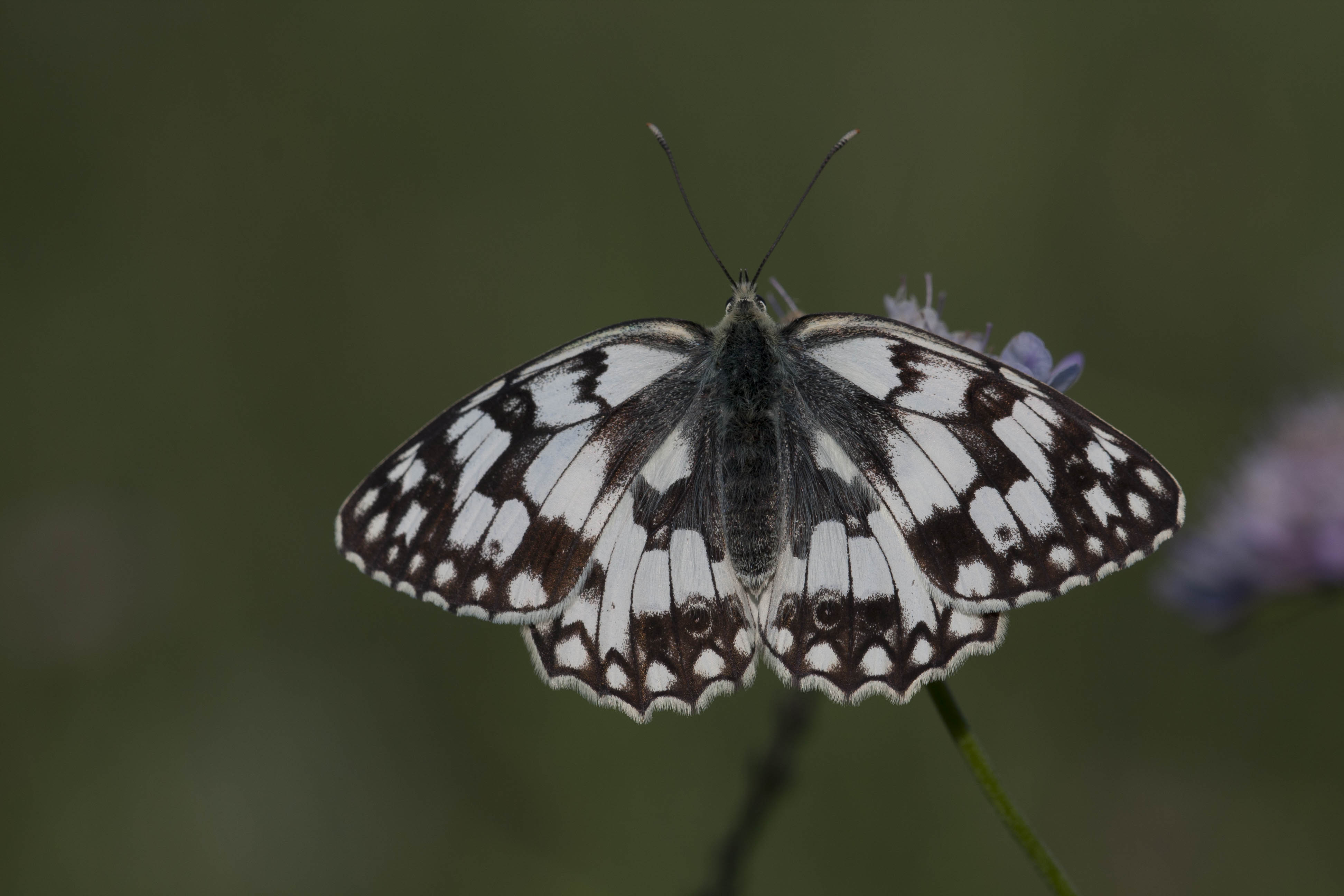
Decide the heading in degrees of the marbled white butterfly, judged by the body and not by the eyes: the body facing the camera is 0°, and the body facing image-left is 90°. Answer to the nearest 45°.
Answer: approximately 180°

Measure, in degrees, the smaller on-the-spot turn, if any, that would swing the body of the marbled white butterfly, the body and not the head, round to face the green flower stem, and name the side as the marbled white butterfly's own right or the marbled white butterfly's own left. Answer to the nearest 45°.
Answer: approximately 135° to the marbled white butterfly's own right

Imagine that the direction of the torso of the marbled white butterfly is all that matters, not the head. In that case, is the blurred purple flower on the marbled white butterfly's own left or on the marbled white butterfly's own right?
on the marbled white butterfly's own right

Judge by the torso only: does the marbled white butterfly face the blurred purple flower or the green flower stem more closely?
the blurred purple flower
